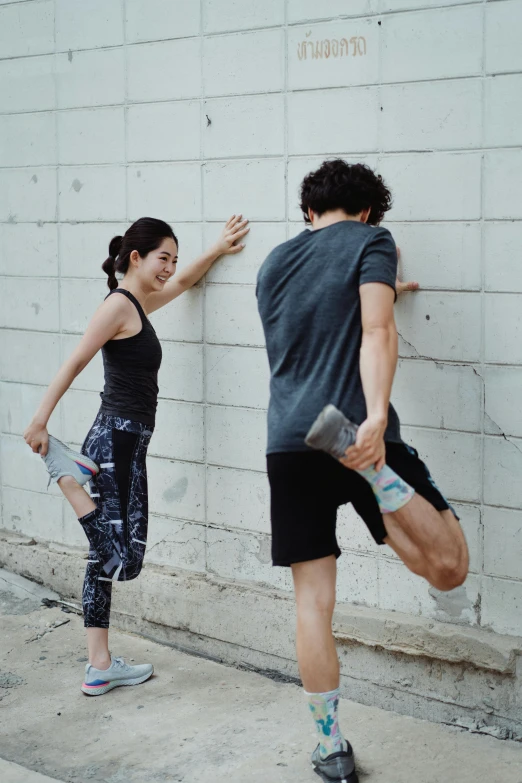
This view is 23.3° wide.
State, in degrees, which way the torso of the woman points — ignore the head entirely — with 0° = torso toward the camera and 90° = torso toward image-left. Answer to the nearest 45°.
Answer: approximately 270°
